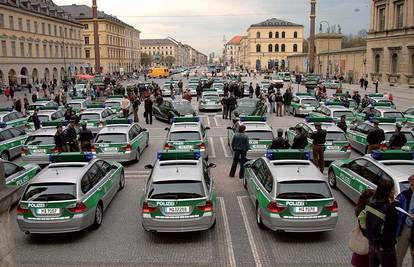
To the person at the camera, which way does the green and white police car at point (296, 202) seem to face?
facing away from the viewer and to the left of the viewer

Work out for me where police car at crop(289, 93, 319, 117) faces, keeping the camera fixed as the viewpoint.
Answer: facing away from the viewer and to the left of the viewer

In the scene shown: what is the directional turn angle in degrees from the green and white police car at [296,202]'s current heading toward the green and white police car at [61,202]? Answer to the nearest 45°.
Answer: approximately 45° to its left

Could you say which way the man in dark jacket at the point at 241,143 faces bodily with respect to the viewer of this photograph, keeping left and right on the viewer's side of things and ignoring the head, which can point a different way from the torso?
facing away from the viewer

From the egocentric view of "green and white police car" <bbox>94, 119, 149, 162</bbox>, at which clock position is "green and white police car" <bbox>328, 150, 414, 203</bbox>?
"green and white police car" <bbox>328, 150, 414, 203</bbox> is roughly at 3 o'clock from "green and white police car" <bbox>94, 119, 149, 162</bbox>.

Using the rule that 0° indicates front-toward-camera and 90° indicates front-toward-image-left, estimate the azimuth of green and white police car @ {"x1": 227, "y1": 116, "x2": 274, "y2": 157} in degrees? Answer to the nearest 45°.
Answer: approximately 135°

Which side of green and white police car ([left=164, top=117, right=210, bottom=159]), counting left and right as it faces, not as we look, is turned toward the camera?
back

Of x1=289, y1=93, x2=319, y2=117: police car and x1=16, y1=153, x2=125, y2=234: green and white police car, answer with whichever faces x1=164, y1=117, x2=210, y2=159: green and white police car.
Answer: x1=16, y1=153, x2=125, y2=234: green and white police car

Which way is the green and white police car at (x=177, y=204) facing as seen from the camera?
away from the camera

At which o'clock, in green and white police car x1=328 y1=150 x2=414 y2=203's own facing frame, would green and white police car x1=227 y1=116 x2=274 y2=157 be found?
green and white police car x1=227 y1=116 x2=274 y2=157 is roughly at 12 o'clock from green and white police car x1=328 y1=150 x2=414 y2=203.

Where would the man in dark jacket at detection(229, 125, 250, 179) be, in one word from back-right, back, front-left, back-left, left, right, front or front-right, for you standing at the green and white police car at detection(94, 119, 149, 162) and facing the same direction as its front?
right

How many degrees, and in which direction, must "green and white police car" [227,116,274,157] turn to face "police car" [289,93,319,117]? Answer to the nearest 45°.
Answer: approximately 45° to its right
